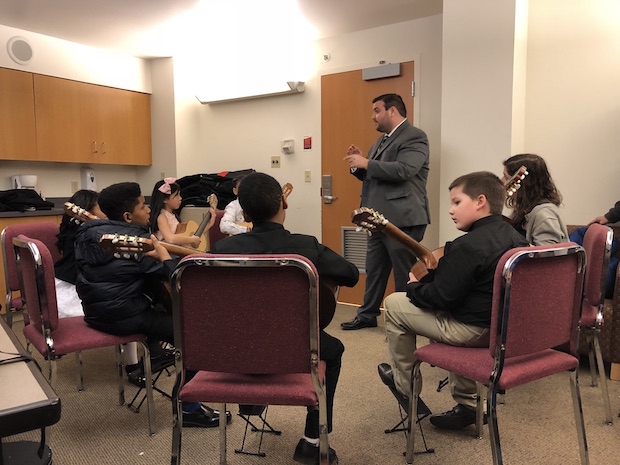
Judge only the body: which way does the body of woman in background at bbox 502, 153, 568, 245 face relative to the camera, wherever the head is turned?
to the viewer's left

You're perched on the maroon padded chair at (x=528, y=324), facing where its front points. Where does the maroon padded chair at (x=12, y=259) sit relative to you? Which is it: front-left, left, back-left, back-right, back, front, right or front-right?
front-left

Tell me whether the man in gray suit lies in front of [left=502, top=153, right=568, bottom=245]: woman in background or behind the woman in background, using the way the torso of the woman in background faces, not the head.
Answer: in front

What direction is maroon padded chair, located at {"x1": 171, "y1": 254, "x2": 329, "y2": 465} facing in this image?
away from the camera

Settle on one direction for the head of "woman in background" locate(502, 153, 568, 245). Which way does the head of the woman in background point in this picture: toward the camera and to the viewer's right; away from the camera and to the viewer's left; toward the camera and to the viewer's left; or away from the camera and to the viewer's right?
away from the camera and to the viewer's left

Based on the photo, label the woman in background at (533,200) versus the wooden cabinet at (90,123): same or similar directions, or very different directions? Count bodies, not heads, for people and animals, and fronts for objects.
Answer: very different directions

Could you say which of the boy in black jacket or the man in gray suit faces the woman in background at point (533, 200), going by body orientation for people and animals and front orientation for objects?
the boy in black jacket

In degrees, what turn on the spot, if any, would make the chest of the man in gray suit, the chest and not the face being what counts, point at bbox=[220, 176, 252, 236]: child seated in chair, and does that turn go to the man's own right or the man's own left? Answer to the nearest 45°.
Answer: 0° — they already face them

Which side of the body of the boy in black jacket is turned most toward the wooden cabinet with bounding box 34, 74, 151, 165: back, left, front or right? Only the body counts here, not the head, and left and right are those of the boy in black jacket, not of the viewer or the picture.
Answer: left

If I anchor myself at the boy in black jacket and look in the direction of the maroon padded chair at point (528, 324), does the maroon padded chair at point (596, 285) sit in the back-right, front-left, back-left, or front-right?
front-left

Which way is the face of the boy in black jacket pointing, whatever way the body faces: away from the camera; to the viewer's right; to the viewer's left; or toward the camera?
to the viewer's right

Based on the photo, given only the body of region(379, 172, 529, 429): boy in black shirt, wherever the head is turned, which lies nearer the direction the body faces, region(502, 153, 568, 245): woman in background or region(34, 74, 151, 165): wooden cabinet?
the wooden cabinet

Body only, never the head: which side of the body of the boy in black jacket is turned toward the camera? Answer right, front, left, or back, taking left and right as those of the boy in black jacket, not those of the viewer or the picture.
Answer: right

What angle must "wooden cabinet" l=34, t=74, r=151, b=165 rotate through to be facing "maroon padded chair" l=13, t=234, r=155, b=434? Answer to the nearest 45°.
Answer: approximately 45° to its right

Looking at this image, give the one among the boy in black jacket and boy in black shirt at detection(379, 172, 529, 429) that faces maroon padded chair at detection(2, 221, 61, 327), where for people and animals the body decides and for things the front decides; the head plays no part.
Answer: the boy in black shirt

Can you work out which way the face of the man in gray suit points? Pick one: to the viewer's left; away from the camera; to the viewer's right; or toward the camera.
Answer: to the viewer's left

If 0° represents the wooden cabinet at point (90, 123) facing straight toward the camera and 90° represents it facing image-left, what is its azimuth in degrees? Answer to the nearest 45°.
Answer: approximately 315°

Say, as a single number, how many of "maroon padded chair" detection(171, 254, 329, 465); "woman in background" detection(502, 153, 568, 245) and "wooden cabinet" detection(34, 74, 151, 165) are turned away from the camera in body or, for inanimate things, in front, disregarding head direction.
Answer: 1

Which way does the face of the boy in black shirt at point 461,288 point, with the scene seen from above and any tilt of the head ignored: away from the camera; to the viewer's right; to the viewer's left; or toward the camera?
to the viewer's left
